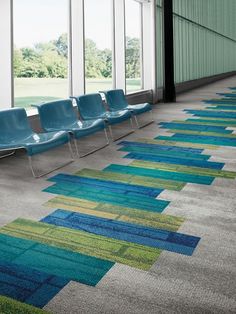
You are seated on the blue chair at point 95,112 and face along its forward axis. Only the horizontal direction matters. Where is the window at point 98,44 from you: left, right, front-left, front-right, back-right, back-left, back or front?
back-left

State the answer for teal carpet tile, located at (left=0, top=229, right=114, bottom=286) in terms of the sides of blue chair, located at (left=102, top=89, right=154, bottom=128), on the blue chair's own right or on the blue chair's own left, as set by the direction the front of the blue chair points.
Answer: on the blue chair's own right

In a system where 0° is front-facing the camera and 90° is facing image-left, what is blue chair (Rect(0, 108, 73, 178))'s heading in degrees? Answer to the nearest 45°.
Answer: approximately 315°

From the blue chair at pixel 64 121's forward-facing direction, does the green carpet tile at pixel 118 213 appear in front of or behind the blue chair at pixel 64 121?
in front

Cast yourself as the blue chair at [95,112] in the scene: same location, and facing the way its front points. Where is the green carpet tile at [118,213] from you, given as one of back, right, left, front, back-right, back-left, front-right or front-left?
front-right

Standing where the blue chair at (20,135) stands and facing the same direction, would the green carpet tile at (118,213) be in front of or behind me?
in front

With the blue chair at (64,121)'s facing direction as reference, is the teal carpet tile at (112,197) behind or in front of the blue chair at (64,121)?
in front
